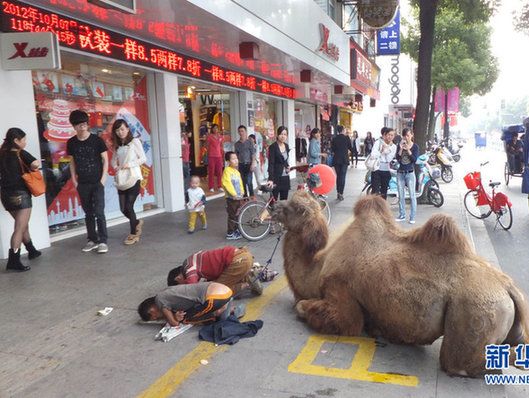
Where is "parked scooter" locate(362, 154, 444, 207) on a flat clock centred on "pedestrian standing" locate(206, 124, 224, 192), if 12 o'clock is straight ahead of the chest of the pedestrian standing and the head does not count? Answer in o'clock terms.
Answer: The parked scooter is roughly at 10 o'clock from the pedestrian standing.

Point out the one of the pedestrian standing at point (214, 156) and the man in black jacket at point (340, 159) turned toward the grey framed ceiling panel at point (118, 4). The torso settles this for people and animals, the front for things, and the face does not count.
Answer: the pedestrian standing

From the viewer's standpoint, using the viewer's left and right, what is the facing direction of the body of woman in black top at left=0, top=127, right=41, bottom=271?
facing to the right of the viewer

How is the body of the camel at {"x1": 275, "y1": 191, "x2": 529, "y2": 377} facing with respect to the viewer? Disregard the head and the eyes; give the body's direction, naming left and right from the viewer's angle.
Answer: facing away from the viewer and to the left of the viewer

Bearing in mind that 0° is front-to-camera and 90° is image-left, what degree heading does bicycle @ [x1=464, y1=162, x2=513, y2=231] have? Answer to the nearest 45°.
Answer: approximately 135°

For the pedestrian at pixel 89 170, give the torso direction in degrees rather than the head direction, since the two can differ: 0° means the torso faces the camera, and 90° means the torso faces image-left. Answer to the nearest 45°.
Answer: approximately 0°

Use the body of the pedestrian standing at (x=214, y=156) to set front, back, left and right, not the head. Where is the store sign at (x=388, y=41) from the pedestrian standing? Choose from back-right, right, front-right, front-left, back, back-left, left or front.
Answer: back-left
